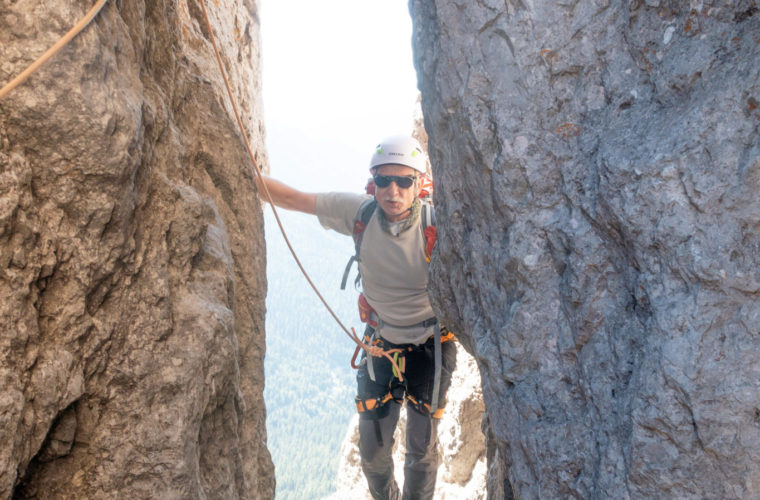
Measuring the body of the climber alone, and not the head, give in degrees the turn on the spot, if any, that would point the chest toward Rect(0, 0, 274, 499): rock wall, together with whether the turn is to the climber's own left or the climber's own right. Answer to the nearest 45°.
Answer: approximately 45° to the climber's own right

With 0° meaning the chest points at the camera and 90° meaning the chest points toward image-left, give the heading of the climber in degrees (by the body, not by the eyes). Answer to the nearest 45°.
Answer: approximately 0°

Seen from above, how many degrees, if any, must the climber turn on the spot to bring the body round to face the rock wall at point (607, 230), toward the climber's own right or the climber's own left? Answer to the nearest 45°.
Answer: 0° — they already face it

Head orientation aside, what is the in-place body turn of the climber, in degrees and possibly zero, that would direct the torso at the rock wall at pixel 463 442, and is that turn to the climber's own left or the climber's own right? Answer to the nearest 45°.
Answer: approximately 180°
